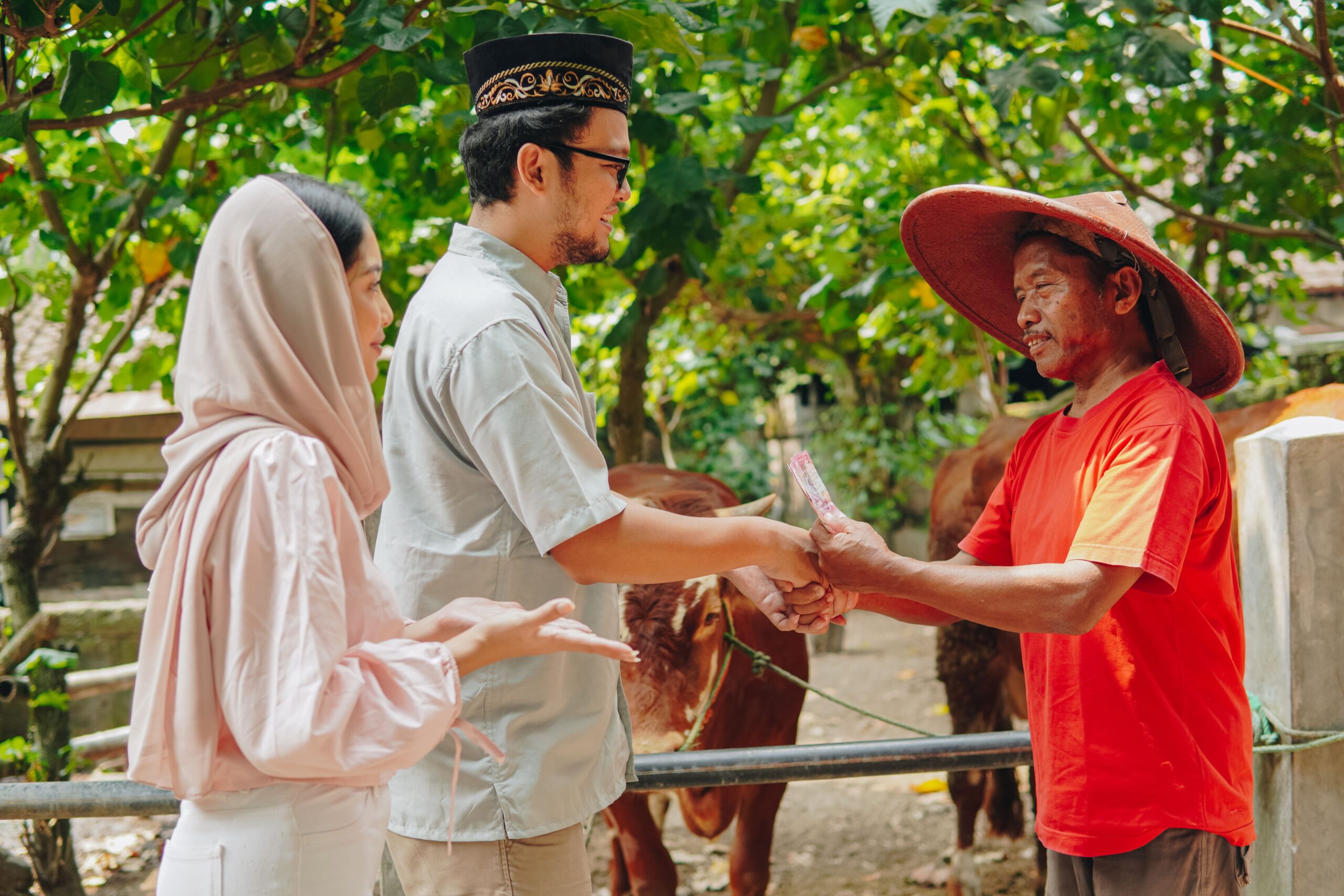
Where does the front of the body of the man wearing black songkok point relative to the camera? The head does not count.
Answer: to the viewer's right

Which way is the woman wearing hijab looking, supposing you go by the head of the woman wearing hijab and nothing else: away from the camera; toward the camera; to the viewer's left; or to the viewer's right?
to the viewer's right

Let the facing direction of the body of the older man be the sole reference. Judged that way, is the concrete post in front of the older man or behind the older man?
behind

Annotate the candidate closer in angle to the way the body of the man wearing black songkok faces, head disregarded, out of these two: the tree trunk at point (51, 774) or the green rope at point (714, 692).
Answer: the green rope

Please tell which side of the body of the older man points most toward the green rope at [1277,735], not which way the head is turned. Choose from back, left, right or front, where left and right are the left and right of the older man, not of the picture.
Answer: back

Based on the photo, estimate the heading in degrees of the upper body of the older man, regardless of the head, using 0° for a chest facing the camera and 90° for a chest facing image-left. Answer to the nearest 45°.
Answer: approximately 45°

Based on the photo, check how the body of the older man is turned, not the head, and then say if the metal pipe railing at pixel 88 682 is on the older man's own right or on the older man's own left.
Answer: on the older man's own right
